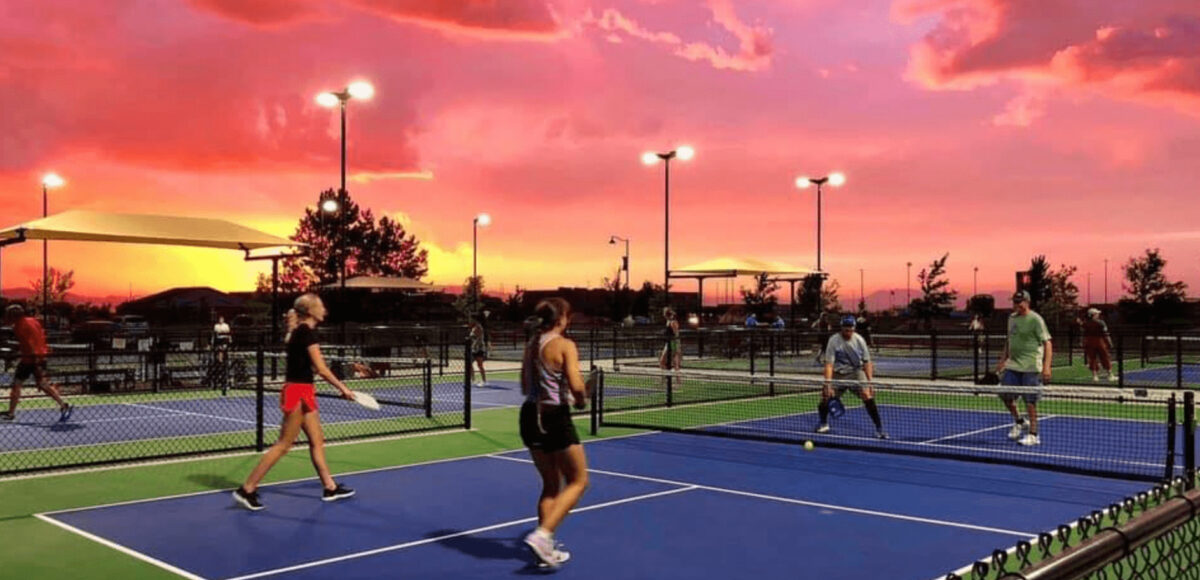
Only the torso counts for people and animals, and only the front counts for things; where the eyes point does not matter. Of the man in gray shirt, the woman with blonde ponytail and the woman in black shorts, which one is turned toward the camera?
the man in gray shirt

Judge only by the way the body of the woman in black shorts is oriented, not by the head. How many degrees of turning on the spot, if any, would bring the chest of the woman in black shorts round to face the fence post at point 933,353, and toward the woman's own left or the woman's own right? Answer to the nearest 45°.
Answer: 0° — they already face it

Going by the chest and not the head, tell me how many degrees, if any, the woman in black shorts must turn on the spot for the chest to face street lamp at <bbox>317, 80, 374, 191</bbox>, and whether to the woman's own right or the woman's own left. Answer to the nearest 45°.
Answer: approximately 45° to the woman's own left

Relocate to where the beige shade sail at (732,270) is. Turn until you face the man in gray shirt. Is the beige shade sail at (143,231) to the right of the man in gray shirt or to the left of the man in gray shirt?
right

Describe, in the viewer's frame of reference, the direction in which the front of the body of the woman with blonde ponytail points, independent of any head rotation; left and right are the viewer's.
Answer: facing to the right of the viewer

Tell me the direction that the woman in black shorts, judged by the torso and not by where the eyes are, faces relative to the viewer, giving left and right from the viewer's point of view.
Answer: facing away from the viewer and to the right of the viewer

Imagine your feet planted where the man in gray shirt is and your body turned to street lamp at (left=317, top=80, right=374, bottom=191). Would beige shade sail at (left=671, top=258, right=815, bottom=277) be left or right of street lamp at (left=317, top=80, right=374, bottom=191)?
right

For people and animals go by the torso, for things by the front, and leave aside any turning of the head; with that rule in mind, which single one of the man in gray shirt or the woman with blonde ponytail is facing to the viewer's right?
the woman with blonde ponytail

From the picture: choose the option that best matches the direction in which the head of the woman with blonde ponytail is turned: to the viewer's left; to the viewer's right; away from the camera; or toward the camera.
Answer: to the viewer's right

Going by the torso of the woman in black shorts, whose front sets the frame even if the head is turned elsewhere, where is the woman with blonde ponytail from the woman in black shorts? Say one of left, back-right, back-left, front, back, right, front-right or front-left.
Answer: left

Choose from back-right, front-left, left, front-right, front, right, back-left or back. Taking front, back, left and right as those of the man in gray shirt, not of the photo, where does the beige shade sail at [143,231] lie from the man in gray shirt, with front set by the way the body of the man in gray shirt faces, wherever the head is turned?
right

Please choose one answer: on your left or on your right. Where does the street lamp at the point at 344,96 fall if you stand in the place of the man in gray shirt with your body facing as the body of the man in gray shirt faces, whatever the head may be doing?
on your right

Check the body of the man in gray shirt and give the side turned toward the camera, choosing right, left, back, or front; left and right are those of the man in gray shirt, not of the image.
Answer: front

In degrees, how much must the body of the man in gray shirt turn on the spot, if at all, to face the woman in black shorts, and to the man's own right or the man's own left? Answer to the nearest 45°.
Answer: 0° — they already face them
